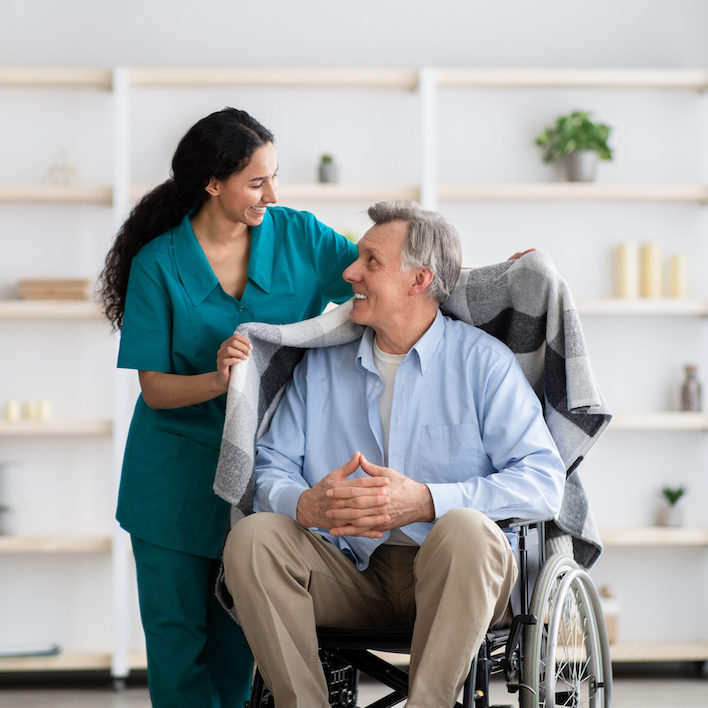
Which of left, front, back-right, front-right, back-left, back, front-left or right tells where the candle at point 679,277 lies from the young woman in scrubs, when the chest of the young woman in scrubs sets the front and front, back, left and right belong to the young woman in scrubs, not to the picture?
left

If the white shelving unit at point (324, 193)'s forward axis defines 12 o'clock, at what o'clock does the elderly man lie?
The elderly man is roughly at 12 o'clock from the white shelving unit.

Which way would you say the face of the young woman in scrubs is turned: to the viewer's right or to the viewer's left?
to the viewer's right

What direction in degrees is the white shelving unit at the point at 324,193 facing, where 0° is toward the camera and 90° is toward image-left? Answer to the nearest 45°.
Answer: approximately 0°

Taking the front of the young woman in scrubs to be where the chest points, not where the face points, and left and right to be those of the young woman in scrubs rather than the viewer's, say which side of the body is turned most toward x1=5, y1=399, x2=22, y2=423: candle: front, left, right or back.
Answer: back

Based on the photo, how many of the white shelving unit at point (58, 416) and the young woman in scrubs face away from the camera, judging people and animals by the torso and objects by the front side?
0

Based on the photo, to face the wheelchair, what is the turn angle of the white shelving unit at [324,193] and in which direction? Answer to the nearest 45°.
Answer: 0° — it already faces it

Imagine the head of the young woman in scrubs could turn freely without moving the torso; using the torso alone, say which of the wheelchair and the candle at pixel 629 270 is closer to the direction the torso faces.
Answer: the wheelchair

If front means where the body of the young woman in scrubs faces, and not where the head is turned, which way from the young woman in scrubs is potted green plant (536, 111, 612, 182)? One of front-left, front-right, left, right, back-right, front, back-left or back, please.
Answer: left

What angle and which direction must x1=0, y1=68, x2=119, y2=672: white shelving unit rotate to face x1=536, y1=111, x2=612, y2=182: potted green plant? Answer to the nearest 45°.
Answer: approximately 90° to its left

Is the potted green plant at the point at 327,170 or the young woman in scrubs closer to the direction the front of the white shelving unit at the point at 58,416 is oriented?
the young woman in scrubs

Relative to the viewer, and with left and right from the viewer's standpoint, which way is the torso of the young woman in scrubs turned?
facing the viewer and to the right of the viewer

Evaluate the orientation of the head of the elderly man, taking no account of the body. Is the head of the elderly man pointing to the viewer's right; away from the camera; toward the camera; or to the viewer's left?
to the viewer's left
